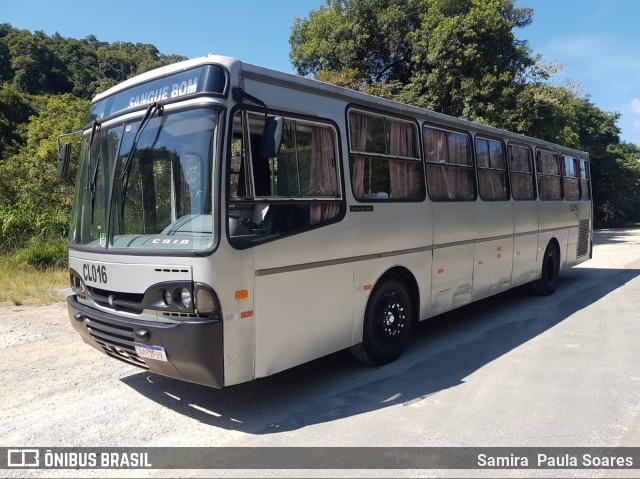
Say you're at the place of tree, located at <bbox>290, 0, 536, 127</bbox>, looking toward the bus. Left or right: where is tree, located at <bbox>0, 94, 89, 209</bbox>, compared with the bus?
right

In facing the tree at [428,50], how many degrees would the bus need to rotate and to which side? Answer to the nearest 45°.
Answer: approximately 135° to its right

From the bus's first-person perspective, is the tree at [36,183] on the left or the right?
on its right

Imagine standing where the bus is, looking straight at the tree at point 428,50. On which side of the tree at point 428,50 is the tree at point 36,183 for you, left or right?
left

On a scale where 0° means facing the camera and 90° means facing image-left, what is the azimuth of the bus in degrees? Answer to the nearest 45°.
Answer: approximately 45°
